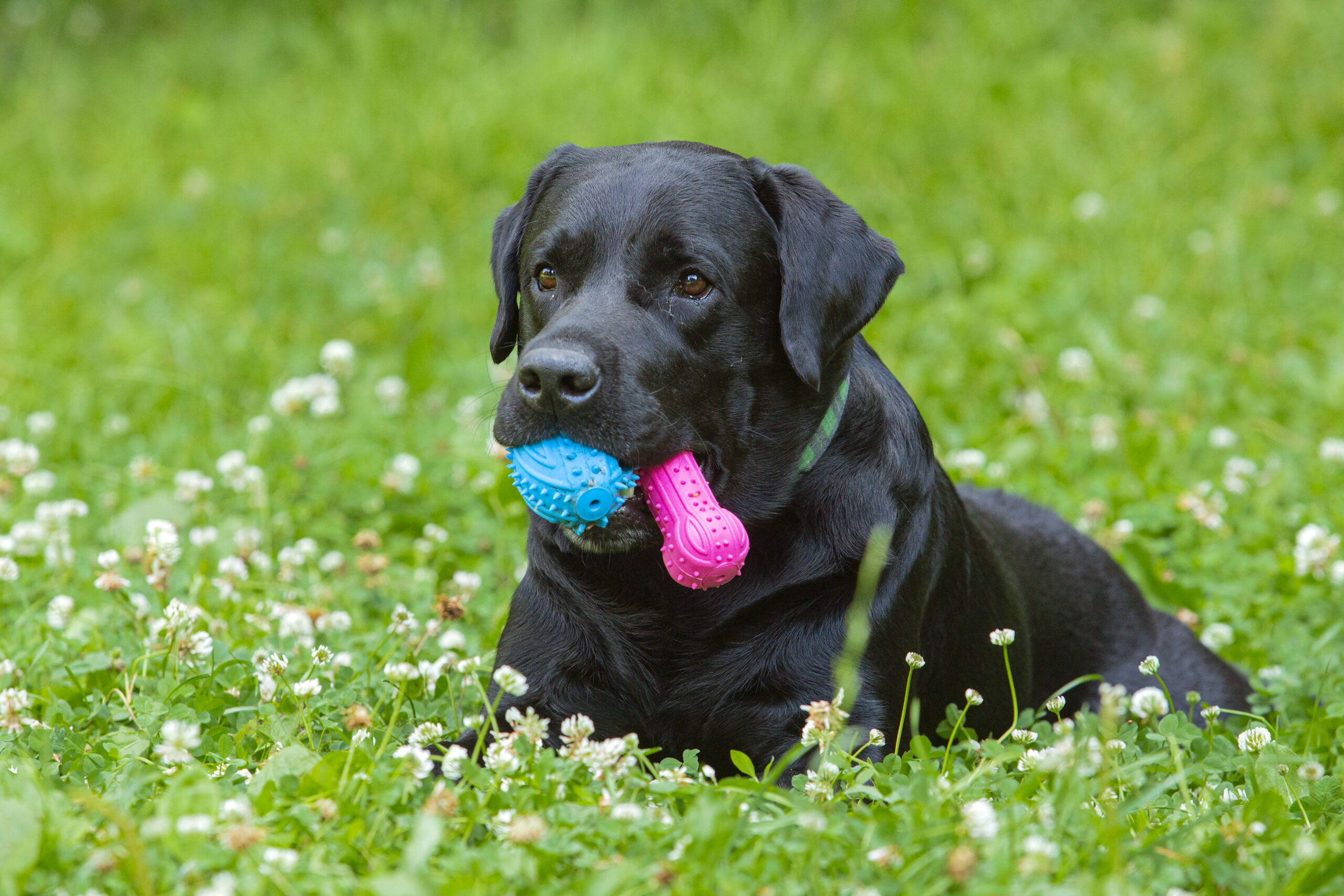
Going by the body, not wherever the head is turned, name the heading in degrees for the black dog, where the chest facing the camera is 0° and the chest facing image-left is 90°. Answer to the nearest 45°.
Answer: approximately 45°

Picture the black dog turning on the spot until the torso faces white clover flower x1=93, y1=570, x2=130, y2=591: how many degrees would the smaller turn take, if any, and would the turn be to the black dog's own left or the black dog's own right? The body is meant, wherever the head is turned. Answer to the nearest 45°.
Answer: approximately 45° to the black dog's own right

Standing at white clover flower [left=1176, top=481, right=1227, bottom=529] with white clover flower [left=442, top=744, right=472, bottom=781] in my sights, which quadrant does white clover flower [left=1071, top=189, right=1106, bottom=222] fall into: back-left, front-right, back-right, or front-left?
back-right

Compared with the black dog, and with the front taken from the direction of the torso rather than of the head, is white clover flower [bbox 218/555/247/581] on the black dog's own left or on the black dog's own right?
on the black dog's own right

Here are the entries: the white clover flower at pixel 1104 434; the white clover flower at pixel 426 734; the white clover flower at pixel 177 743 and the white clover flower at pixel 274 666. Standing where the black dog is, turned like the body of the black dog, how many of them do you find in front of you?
3

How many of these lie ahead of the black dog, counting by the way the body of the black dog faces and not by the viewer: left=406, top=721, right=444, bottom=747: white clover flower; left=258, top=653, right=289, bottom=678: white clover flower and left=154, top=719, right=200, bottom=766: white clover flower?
3
